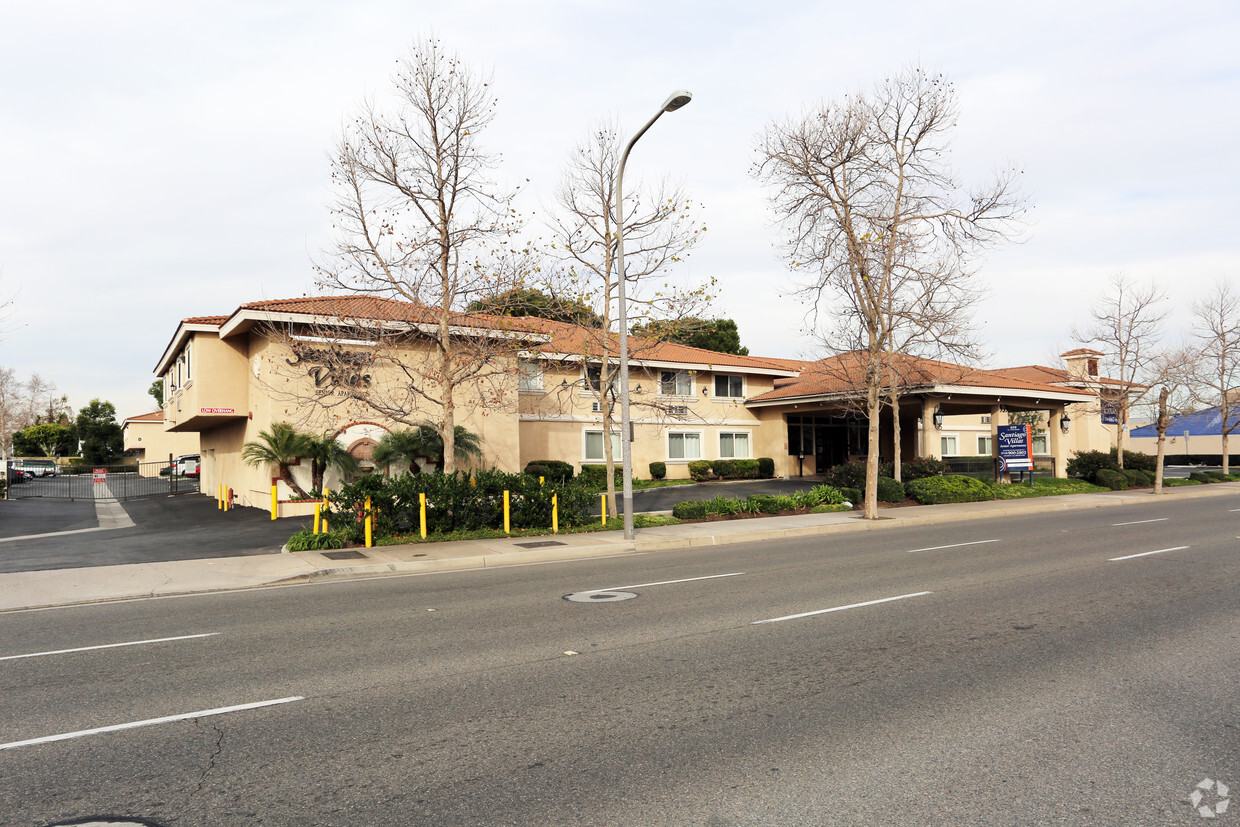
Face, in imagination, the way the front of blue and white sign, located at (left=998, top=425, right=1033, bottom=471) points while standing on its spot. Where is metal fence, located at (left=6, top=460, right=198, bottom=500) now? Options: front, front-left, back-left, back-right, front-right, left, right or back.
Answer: right

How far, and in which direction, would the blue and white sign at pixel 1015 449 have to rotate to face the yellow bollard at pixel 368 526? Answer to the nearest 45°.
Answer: approximately 45° to its right

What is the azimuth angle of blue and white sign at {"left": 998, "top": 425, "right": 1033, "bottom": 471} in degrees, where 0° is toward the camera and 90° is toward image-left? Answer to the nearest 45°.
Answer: approximately 0°

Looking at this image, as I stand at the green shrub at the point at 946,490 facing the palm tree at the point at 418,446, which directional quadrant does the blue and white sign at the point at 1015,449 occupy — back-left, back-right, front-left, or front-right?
back-right

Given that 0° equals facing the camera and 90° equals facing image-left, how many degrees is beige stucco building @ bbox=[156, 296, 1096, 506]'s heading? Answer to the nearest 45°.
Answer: approximately 315°

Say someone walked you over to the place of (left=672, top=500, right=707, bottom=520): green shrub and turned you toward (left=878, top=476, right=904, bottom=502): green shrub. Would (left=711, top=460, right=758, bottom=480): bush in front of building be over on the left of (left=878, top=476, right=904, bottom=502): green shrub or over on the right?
left

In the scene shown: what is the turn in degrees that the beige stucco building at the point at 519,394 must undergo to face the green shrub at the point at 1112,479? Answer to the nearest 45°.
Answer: approximately 45° to its left
